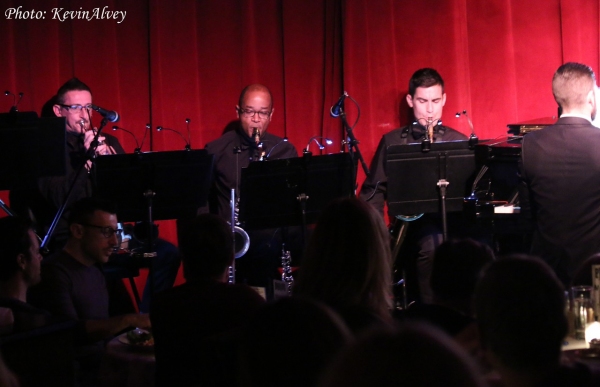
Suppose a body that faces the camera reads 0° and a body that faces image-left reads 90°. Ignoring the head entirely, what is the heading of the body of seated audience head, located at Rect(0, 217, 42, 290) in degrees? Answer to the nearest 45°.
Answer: approximately 225°

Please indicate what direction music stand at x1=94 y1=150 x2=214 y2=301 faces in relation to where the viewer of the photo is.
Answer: facing away from the viewer

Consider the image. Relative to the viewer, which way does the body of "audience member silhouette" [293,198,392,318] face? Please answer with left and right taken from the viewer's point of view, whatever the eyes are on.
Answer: facing away from the viewer

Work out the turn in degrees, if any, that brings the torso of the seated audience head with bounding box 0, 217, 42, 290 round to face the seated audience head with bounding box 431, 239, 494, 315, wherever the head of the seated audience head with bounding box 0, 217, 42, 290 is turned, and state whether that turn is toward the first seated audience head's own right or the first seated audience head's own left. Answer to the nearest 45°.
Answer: approximately 90° to the first seated audience head's own right

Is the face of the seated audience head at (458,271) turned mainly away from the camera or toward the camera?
away from the camera

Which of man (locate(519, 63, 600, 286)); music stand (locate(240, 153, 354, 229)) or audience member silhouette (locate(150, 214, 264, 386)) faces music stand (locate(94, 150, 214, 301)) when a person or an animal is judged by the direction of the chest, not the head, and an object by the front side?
the audience member silhouette

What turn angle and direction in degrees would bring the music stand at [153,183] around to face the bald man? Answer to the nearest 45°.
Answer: approximately 45° to its right

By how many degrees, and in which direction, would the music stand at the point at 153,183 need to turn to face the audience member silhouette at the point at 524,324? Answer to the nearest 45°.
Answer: approximately 180°

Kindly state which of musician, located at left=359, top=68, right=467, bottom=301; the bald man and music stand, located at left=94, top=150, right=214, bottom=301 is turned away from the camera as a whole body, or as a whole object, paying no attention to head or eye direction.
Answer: the music stand

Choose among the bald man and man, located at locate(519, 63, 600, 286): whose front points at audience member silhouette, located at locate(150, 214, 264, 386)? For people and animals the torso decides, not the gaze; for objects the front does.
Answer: the bald man

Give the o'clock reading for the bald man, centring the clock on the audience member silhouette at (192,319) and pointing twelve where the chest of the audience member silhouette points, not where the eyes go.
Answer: The bald man is roughly at 12 o'clock from the audience member silhouette.

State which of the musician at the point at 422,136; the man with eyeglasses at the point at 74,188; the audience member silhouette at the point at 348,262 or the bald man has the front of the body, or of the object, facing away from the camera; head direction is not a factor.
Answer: the audience member silhouette

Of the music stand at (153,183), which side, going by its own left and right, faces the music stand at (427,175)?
right

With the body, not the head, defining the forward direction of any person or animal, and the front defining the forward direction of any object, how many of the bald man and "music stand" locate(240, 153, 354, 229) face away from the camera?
1

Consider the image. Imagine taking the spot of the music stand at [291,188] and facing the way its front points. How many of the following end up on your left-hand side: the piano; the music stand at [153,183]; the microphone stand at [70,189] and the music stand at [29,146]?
3

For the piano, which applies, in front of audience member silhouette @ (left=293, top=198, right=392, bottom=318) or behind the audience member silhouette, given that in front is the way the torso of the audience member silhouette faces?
in front
